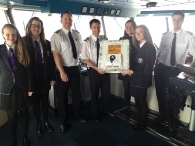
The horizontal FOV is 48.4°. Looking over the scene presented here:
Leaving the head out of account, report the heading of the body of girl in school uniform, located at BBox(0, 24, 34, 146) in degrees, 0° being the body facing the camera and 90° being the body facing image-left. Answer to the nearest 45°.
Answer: approximately 0°

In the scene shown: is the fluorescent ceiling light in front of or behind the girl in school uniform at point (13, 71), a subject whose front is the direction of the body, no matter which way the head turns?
behind

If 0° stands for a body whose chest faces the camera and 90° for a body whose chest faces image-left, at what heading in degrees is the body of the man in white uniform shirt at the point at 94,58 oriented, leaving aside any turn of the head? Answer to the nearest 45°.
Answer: approximately 315°

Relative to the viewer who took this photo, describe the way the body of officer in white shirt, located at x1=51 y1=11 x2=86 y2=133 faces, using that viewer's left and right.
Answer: facing the viewer and to the right of the viewer

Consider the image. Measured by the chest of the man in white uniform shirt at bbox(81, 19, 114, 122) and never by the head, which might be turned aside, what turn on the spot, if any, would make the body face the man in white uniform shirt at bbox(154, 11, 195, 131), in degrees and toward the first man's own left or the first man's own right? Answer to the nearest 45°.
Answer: approximately 45° to the first man's own left

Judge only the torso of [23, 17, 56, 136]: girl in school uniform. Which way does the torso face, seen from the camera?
toward the camera

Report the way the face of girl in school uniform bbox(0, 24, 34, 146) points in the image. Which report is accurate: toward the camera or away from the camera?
toward the camera

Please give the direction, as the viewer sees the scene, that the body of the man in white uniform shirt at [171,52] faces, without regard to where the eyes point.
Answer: toward the camera

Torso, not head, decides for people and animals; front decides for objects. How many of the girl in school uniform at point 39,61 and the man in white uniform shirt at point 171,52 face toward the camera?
2

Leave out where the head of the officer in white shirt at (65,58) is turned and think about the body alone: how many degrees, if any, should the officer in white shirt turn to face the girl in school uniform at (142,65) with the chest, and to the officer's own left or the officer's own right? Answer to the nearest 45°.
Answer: approximately 45° to the officer's own left

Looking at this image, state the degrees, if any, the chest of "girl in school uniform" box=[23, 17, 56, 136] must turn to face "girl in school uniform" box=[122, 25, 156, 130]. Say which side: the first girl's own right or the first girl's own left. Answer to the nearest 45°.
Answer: approximately 90° to the first girl's own left

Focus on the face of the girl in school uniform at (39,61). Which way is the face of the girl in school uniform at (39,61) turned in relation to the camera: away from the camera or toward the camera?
toward the camera

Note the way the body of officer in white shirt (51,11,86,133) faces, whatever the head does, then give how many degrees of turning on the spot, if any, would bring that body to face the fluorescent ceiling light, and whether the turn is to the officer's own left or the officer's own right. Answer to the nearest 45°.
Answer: approximately 180°
